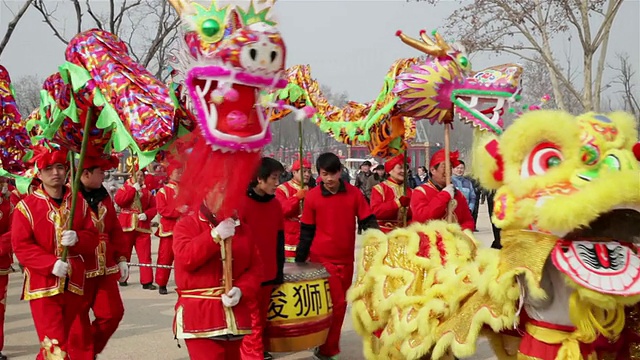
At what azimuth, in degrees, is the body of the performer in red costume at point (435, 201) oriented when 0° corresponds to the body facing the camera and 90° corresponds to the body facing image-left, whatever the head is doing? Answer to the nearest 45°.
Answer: approximately 315°

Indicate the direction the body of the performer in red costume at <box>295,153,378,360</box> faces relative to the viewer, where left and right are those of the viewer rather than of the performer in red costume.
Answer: facing the viewer

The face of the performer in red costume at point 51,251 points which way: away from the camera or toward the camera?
toward the camera

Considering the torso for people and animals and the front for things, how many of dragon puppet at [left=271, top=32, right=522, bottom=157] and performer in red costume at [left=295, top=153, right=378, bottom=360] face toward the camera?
1

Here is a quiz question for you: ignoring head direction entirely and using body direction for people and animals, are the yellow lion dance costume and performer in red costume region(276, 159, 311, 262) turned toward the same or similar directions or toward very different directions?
same or similar directions

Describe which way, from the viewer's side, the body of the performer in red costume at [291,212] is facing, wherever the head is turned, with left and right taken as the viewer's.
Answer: facing the viewer and to the right of the viewer

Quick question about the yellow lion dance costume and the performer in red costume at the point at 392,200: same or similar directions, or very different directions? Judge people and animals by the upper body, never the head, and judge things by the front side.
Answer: same or similar directions

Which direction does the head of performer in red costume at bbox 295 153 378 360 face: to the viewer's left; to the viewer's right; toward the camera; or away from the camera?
toward the camera

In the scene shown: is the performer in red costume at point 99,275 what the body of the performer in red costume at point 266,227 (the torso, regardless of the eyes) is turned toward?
no

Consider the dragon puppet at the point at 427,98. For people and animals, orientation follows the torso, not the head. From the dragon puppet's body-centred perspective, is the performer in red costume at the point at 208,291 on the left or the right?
on its right

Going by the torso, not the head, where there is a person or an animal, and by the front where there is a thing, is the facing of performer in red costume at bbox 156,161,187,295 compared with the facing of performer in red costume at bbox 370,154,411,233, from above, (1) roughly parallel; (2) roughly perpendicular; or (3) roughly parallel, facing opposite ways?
roughly parallel

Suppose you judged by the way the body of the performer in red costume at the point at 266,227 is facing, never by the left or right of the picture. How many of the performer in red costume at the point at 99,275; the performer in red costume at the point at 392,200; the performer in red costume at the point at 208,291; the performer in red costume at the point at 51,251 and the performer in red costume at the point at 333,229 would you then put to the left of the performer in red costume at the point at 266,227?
2

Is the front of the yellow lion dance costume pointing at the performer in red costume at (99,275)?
no

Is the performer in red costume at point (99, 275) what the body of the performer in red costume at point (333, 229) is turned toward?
no

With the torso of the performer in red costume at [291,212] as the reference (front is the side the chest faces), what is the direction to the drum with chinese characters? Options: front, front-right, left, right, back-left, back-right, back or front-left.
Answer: front-right
